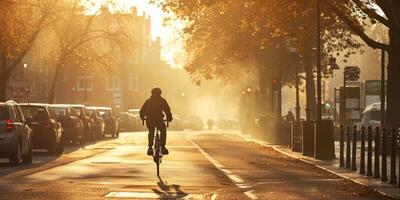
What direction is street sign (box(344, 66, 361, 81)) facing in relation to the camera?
toward the camera

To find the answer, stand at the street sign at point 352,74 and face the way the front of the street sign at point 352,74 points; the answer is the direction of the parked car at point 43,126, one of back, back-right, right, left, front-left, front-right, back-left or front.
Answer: front-right

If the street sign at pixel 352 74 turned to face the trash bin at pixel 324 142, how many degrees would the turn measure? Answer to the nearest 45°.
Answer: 0° — it already faces it

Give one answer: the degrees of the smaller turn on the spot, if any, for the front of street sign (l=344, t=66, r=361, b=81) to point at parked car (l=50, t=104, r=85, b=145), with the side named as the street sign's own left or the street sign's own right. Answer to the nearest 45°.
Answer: approximately 90° to the street sign's own right

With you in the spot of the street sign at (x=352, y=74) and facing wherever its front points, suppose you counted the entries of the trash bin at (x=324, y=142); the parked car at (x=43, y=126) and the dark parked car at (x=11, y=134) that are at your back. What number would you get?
0
